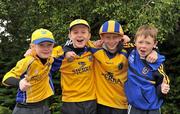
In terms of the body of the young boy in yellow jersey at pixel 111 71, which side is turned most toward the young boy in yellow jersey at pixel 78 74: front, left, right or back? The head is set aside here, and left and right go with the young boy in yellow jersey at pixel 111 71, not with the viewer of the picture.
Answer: right

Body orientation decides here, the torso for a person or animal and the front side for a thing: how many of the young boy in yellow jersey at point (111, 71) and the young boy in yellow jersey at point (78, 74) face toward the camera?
2

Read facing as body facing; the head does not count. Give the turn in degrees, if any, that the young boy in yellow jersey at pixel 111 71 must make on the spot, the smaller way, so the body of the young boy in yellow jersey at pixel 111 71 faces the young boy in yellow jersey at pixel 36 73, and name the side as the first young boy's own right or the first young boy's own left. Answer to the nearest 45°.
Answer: approximately 90° to the first young boy's own right

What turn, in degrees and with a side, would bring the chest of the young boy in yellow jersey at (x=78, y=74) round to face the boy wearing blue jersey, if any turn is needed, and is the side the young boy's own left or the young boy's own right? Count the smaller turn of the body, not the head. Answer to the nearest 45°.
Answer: approximately 90° to the young boy's own left

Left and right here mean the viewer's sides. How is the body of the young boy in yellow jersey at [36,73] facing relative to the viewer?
facing the viewer and to the right of the viewer

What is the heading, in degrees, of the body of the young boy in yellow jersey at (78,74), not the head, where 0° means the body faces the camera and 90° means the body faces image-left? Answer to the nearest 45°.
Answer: approximately 0°

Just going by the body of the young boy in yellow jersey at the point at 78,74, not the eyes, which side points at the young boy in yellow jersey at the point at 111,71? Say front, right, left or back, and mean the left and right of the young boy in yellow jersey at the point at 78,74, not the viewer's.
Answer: left
